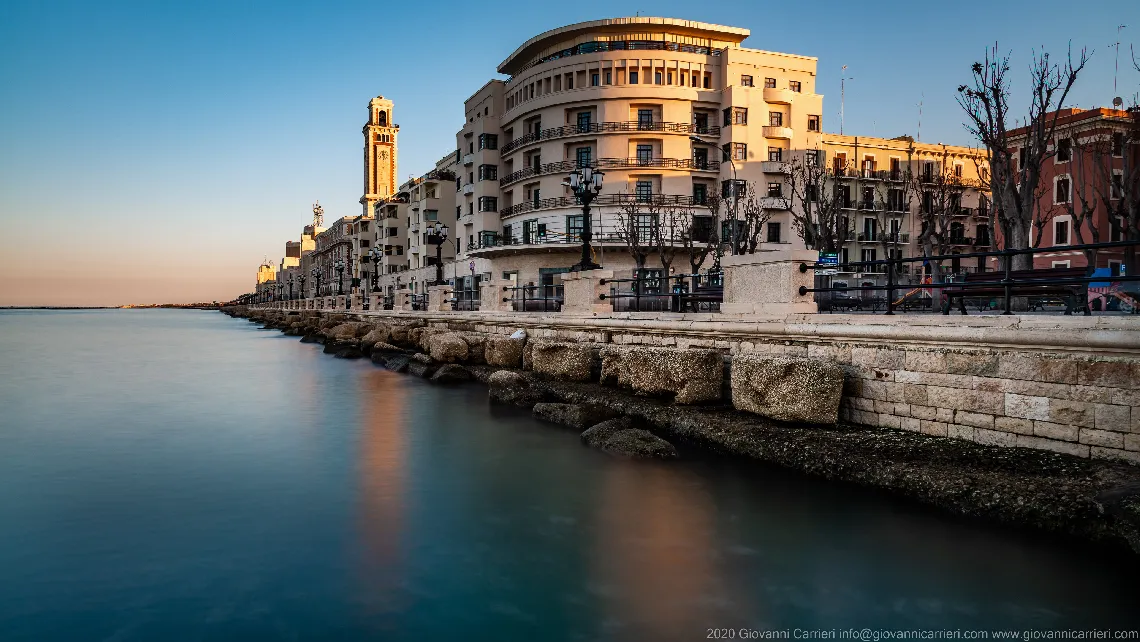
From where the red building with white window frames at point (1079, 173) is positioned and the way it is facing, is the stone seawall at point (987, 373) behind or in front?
in front

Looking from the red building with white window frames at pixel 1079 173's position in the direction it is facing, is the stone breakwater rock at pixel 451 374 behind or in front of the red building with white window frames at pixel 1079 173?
in front

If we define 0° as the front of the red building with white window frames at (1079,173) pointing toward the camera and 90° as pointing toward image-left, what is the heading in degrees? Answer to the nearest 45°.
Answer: approximately 45°
